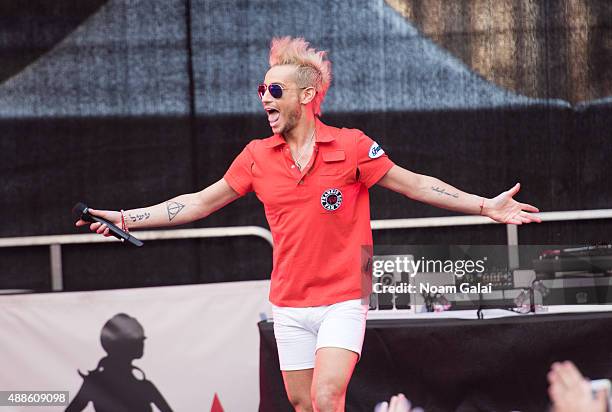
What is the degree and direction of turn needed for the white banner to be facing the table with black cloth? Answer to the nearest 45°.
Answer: approximately 90° to its left

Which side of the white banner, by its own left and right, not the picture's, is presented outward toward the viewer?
front
